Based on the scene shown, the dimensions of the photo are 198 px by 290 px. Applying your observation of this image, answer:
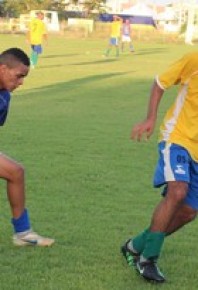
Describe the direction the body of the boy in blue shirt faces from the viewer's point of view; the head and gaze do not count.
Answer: to the viewer's right

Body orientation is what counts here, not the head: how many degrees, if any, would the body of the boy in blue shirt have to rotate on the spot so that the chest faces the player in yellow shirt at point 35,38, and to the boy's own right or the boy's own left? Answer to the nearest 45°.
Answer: approximately 90° to the boy's own left
